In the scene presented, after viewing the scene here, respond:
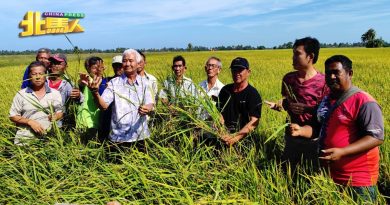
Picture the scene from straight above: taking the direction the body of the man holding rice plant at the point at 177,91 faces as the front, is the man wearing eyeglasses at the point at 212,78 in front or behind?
behind

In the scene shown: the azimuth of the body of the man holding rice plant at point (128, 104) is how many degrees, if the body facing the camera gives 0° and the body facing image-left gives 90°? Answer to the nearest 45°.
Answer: approximately 0°

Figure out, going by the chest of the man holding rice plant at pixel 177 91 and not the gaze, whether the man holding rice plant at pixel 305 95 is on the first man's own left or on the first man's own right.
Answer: on the first man's own left

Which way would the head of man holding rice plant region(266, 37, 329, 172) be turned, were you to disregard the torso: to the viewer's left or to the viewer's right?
to the viewer's left

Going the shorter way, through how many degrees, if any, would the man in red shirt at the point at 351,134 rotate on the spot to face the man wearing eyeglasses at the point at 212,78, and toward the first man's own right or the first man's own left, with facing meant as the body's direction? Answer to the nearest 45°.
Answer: approximately 90° to the first man's own right

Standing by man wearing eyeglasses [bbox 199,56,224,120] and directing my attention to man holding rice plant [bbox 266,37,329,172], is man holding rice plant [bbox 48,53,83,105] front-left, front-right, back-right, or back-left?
back-right

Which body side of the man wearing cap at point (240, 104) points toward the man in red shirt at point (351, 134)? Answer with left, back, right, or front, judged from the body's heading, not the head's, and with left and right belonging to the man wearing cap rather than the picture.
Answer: left
